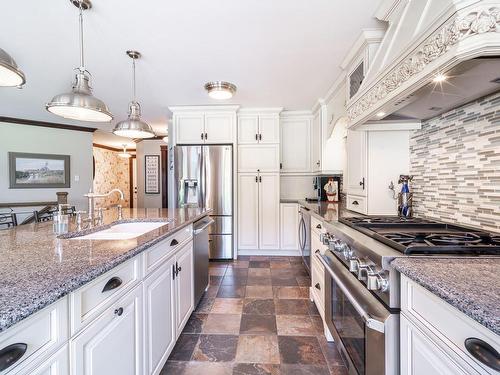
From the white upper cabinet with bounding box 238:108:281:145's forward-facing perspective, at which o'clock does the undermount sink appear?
The undermount sink is roughly at 1 o'clock from the white upper cabinet.

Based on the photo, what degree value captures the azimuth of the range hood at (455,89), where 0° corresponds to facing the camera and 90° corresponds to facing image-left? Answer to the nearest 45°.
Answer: approximately 45°

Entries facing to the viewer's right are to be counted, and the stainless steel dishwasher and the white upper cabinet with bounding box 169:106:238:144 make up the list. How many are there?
1

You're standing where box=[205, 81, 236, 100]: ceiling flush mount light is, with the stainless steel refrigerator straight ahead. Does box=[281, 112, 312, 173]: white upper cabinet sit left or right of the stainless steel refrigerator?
right

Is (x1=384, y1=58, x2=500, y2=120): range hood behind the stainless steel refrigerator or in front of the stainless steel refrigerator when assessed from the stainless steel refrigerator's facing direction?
in front

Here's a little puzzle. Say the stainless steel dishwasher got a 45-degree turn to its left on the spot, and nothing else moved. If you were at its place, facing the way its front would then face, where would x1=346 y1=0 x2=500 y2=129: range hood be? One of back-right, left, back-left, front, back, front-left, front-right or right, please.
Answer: right

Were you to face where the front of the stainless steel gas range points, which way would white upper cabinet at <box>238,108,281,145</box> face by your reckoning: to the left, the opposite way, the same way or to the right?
to the left

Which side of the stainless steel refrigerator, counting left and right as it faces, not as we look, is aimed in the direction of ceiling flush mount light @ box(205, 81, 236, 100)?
front

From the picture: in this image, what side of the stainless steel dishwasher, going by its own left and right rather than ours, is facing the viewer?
right

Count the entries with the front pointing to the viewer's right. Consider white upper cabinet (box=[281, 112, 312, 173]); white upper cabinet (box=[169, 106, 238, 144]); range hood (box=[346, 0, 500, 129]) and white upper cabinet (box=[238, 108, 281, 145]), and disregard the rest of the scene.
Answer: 0

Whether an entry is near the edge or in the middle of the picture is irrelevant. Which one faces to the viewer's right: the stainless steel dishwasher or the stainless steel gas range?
the stainless steel dishwasher

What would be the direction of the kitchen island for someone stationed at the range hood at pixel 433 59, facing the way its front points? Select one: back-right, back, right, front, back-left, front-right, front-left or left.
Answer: front

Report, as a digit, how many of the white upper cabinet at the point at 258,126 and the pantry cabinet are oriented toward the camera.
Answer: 2

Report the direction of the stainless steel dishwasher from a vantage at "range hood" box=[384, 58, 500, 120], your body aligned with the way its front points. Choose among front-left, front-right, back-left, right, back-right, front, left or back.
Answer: front-right

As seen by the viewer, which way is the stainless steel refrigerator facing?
toward the camera

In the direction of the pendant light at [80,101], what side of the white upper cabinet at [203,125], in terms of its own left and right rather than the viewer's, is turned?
front

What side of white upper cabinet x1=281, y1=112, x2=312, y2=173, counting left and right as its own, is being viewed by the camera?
front

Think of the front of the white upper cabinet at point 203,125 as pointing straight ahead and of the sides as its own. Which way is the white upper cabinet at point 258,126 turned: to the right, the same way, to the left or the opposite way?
the same way

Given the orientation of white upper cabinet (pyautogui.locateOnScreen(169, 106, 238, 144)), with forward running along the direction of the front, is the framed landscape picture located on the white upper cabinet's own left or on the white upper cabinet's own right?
on the white upper cabinet's own right

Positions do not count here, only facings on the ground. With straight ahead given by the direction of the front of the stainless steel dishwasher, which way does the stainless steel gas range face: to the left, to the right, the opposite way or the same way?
the opposite way
